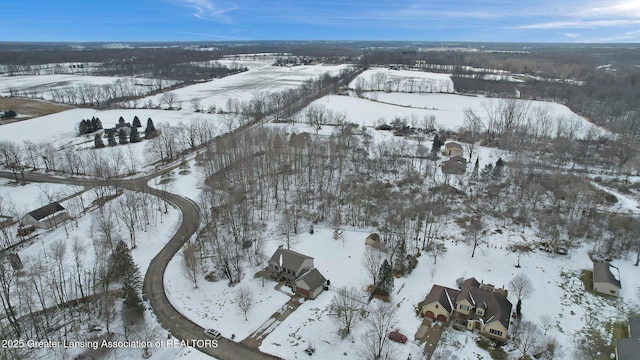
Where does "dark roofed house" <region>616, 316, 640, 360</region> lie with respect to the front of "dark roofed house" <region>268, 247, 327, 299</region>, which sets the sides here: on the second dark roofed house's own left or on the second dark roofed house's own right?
on the second dark roofed house's own left

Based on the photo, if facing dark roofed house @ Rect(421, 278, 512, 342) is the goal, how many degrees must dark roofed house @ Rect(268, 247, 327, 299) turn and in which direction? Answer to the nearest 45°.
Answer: approximately 90° to its left

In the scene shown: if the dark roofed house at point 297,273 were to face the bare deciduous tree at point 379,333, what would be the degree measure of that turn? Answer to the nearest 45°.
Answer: approximately 90° to its left

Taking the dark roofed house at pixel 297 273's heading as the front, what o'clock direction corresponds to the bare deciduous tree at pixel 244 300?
The bare deciduous tree is roughly at 12 o'clock from the dark roofed house.

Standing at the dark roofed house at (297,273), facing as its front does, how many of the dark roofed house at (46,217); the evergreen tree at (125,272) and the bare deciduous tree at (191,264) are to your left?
0

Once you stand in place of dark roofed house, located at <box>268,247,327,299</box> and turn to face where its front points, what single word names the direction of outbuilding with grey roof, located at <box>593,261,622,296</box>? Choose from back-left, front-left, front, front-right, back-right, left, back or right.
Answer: back-left

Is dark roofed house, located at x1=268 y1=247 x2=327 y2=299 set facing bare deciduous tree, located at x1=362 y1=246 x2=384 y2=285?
no

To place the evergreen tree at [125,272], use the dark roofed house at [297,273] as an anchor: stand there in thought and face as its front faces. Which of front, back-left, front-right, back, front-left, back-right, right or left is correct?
front-right

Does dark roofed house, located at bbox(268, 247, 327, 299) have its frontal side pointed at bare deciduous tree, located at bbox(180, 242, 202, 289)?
no

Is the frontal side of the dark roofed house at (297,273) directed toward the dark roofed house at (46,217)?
no

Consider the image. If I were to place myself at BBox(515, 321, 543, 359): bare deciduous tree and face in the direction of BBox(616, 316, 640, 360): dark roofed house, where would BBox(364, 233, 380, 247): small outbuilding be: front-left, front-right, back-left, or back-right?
back-left

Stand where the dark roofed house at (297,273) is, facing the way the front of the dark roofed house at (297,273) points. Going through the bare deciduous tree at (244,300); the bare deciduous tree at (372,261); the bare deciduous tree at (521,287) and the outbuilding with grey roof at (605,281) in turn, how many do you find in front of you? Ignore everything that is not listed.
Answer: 1

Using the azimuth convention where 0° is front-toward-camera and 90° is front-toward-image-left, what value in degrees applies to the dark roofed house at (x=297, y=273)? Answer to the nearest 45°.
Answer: approximately 45°

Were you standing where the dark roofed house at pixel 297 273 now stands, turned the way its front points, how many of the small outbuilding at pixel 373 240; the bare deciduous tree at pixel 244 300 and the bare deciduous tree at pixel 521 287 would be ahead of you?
1
